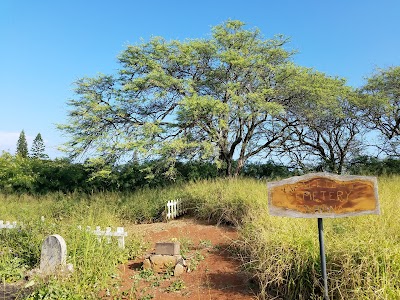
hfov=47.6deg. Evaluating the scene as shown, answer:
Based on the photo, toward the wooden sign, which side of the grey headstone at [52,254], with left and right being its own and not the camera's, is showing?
left

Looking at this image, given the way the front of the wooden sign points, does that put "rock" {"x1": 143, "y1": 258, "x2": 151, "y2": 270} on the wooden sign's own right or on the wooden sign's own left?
on the wooden sign's own right

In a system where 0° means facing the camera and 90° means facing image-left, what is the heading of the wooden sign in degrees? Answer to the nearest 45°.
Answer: approximately 0°

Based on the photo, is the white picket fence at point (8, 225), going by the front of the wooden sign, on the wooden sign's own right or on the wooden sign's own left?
on the wooden sign's own right

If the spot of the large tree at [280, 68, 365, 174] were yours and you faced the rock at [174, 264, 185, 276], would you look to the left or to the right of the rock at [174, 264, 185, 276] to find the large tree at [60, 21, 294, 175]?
right

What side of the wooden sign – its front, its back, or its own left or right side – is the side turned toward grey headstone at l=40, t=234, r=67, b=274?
right

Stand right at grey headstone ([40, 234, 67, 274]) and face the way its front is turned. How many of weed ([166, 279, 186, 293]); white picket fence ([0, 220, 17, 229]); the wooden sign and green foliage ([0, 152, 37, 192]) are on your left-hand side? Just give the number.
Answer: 2

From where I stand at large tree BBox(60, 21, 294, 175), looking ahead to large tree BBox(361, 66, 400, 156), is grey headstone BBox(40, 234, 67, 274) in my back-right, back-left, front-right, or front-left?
back-right

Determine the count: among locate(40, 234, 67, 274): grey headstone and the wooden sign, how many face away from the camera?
0

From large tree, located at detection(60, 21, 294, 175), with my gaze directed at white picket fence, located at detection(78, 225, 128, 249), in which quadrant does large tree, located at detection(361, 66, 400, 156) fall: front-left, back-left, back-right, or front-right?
back-left

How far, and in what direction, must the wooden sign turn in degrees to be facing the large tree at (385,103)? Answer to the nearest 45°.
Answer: approximately 180°

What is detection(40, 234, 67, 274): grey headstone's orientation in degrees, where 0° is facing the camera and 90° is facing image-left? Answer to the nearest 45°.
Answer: approximately 45°

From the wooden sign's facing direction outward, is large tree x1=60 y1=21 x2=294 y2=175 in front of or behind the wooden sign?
behind
